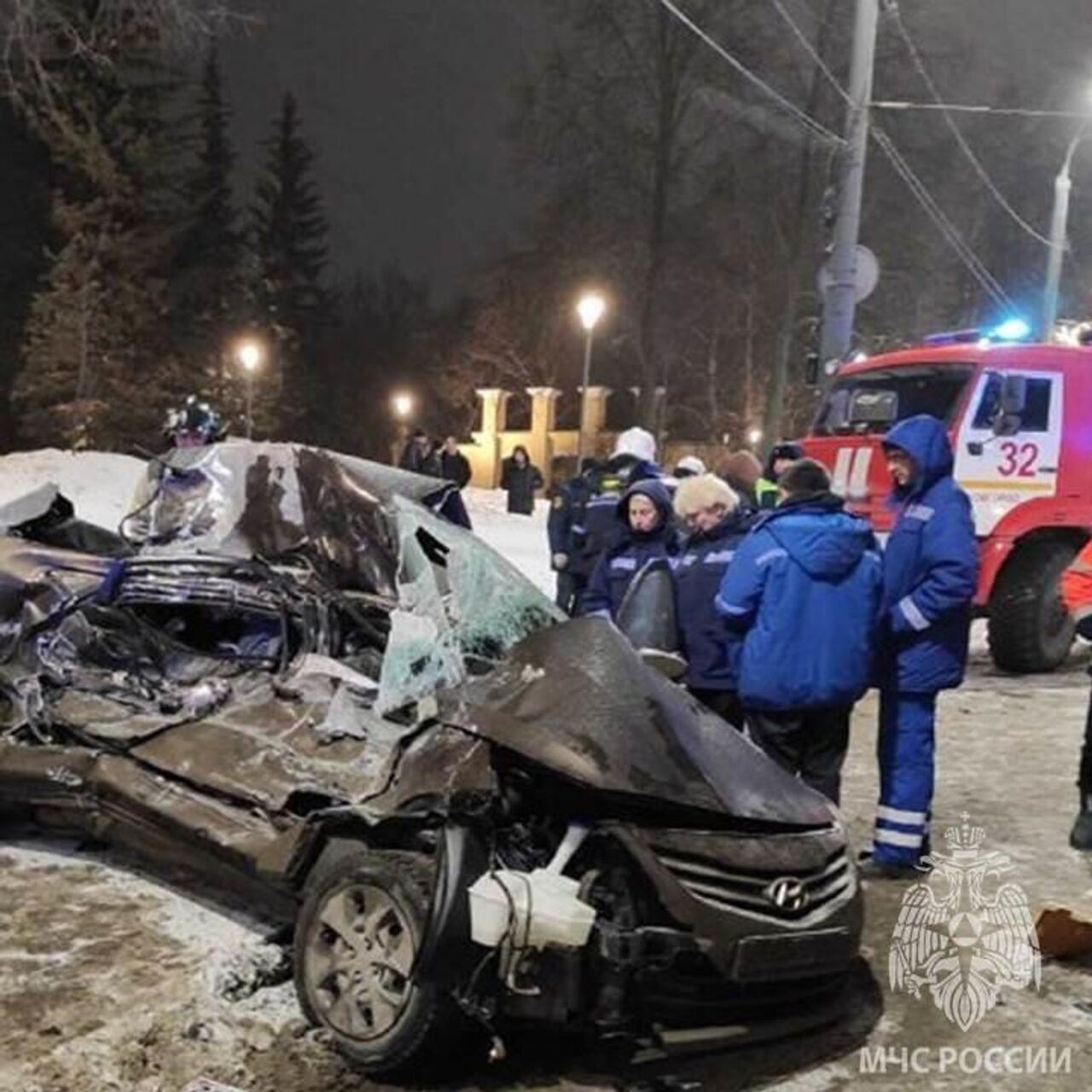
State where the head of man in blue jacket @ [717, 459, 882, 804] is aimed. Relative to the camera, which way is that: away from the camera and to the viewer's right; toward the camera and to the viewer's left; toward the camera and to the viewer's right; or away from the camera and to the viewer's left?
away from the camera and to the viewer's left

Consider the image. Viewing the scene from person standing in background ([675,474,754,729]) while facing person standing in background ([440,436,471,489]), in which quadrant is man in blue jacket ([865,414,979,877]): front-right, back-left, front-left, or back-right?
back-right

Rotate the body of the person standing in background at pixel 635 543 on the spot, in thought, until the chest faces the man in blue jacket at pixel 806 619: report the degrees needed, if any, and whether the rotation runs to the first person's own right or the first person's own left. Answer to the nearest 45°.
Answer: approximately 45° to the first person's own left

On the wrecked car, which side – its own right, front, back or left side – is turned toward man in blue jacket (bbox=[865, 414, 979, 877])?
left

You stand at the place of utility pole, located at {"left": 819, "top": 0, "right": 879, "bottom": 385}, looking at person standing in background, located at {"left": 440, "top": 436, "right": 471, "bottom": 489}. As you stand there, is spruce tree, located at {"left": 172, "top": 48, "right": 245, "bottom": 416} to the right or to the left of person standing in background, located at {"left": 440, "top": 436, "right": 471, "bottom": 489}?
right

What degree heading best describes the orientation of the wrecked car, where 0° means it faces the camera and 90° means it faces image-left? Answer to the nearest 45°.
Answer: approximately 315°

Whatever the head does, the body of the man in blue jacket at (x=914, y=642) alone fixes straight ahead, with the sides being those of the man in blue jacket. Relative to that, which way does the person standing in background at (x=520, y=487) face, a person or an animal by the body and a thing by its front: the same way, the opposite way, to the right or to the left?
to the left

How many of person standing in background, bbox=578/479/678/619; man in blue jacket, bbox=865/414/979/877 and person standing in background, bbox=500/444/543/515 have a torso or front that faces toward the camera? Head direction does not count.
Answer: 2

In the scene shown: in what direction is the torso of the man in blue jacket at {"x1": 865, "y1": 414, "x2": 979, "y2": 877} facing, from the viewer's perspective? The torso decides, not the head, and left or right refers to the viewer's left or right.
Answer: facing to the left of the viewer
